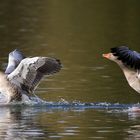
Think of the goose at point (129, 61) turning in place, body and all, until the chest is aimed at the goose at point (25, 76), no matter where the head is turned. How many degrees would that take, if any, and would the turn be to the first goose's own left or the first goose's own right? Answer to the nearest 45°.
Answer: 0° — it already faces it

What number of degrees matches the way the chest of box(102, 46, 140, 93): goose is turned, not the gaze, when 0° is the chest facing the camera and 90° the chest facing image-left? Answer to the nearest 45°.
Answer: approximately 90°

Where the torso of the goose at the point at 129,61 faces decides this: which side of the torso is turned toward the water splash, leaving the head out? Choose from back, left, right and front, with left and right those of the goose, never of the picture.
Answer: front
